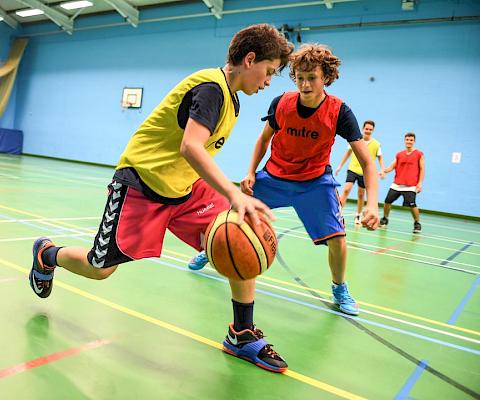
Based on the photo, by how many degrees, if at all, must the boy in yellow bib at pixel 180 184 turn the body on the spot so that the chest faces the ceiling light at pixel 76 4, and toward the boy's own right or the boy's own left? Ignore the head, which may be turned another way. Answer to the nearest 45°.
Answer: approximately 90° to the boy's own left

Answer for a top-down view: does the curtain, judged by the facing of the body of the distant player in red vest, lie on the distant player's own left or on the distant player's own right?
on the distant player's own right

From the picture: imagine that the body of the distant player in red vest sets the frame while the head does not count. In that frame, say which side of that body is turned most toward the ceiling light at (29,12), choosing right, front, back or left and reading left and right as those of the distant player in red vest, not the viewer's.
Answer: right

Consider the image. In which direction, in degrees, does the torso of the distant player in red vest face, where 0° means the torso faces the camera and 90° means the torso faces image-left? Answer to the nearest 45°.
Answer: approximately 0°

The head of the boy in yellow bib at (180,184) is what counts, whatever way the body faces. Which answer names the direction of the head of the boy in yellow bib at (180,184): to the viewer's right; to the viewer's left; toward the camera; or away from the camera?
to the viewer's right

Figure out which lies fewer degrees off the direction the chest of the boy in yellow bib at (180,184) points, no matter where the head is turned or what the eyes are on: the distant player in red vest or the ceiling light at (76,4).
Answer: the distant player in red vest

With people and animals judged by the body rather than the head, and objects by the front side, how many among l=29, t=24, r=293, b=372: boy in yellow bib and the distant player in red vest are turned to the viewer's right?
1

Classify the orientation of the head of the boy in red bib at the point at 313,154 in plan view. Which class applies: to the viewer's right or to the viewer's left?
to the viewer's left

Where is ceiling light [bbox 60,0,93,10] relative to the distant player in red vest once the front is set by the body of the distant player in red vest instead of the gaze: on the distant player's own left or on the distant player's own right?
on the distant player's own right

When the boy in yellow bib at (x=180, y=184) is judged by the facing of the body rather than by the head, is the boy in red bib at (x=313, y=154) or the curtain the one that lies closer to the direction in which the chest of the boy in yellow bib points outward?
the boy in red bib

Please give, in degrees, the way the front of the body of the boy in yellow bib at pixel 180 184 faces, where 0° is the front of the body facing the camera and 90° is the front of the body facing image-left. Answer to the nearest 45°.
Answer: approximately 270°

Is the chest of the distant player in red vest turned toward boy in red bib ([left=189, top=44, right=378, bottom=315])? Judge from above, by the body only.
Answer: yes
